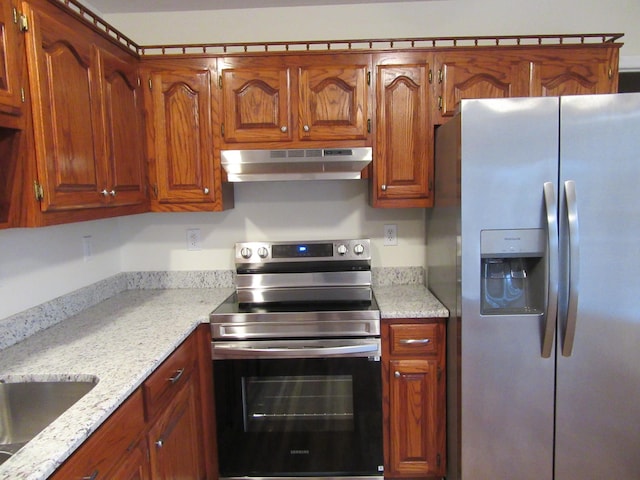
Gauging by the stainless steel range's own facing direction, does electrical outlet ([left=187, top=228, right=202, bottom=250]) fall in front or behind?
behind

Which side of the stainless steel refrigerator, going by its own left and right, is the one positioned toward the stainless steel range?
right

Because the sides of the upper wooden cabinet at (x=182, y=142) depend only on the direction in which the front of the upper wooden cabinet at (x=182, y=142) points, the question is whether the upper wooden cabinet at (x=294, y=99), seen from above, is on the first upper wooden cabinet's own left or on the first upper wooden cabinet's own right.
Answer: on the first upper wooden cabinet's own left

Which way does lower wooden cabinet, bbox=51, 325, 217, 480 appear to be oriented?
to the viewer's right
